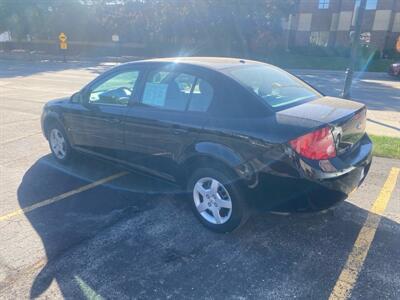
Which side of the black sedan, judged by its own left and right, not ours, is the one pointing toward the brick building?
right

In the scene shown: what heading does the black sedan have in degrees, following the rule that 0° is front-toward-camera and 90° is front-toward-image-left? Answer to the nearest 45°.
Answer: approximately 135°
